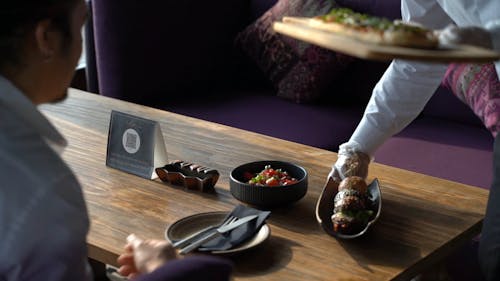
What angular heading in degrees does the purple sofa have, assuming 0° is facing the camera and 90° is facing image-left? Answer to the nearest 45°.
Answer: approximately 45°

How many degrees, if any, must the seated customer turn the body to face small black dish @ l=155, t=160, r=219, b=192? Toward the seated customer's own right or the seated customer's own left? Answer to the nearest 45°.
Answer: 0° — they already face it

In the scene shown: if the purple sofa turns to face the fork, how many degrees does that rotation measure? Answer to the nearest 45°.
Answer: approximately 45° to its left

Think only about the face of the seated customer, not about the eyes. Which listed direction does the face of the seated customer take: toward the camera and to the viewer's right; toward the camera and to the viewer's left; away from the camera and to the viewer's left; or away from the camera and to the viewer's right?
away from the camera and to the viewer's right

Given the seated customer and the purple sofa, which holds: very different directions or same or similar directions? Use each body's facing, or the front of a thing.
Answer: very different directions

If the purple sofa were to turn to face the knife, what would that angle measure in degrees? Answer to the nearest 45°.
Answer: approximately 45° to its left

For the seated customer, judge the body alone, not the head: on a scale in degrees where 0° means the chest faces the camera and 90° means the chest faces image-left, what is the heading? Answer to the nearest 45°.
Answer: approximately 225°
